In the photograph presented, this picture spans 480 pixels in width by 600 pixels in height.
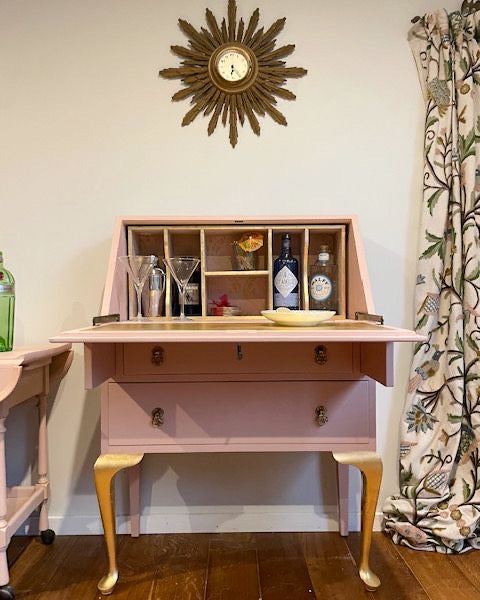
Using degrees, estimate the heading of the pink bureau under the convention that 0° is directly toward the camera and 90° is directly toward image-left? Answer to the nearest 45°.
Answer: approximately 0°

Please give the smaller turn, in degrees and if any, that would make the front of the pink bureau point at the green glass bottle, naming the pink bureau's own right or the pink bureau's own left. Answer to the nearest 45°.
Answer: approximately 90° to the pink bureau's own right

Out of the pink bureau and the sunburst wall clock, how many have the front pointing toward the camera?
2
